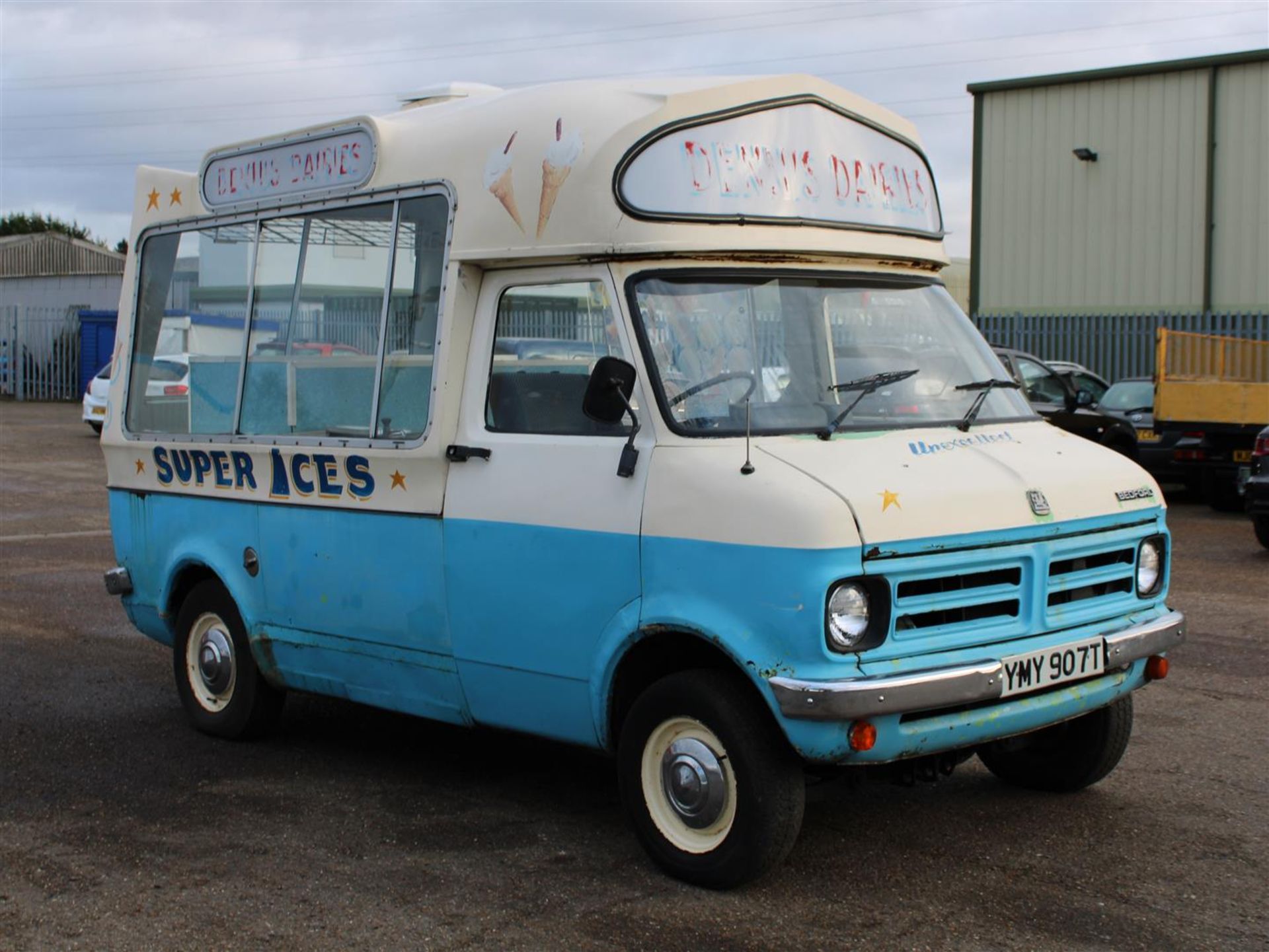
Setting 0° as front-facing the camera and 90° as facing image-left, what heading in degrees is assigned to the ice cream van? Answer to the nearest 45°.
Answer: approximately 315°

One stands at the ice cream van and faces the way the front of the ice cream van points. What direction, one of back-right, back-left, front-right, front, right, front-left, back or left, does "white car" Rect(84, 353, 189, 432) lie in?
back

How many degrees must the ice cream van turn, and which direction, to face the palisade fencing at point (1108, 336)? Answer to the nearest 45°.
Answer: approximately 135° to its left

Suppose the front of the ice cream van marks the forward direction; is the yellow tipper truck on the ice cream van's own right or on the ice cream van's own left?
on the ice cream van's own left

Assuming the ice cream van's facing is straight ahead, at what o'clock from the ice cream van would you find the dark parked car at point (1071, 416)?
The dark parked car is roughly at 8 o'clock from the ice cream van.

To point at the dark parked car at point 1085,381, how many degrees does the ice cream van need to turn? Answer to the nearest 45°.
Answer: approximately 135° to its left

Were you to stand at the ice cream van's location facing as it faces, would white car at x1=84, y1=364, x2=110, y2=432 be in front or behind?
behind
